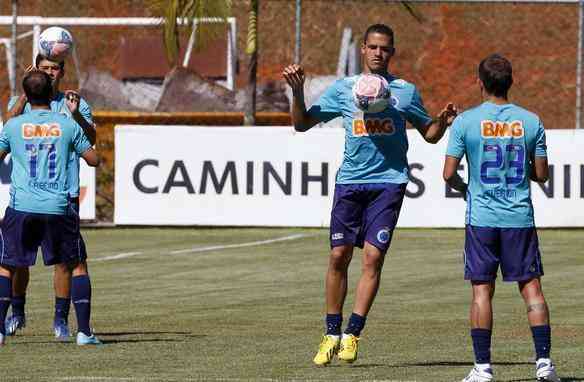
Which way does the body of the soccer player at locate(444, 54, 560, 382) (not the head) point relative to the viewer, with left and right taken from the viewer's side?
facing away from the viewer

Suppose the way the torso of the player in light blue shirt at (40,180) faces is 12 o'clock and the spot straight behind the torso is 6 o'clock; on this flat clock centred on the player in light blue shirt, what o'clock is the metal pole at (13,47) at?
The metal pole is roughly at 12 o'clock from the player in light blue shirt.

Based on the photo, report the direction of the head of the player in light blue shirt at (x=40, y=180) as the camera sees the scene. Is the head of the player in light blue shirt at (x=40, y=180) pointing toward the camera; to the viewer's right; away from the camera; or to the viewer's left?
away from the camera

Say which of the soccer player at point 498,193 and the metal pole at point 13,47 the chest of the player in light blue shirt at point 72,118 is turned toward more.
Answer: the soccer player

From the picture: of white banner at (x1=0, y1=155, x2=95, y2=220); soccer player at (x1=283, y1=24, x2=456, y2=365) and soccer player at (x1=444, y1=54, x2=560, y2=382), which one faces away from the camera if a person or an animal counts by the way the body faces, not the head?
soccer player at (x1=444, y1=54, x2=560, y2=382)

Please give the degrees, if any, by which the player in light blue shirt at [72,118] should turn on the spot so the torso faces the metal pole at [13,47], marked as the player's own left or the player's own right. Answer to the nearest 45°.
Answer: approximately 180°

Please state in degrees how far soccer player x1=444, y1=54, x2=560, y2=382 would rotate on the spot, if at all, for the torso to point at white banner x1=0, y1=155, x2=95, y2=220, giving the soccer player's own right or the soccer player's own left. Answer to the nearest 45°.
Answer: approximately 45° to the soccer player's own left

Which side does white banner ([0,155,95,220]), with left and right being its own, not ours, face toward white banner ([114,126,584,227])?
left
